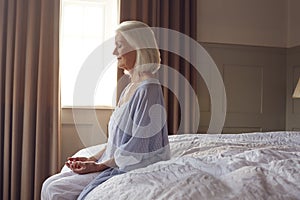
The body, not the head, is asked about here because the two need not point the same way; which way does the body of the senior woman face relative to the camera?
to the viewer's left

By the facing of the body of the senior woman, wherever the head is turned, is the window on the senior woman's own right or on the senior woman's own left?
on the senior woman's own right

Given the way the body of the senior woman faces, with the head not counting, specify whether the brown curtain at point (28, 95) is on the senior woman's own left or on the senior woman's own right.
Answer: on the senior woman's own right
